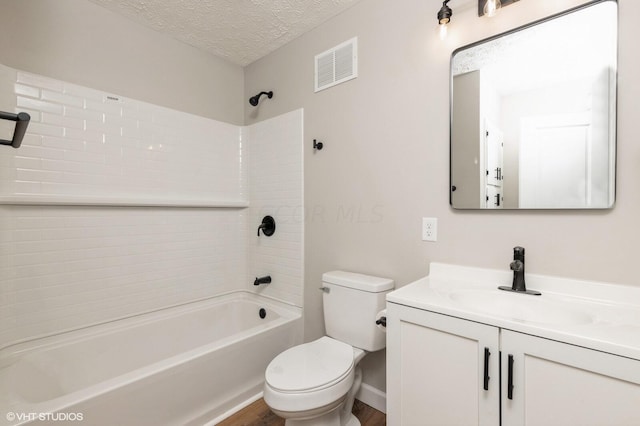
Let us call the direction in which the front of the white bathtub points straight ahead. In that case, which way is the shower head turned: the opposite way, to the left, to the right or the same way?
to the right

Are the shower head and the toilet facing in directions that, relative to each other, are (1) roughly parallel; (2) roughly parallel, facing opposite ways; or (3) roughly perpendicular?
roughly parallel

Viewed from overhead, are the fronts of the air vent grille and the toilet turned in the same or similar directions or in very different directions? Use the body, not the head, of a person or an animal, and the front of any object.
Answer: same or similar directions

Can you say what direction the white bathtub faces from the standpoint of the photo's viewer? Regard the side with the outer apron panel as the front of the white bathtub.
facing the viewer and to the right of the viewer

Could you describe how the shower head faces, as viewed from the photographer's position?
facing the viewer and to the left of the viewer

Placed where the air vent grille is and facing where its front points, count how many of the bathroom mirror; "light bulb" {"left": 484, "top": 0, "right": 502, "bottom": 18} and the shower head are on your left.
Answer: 2

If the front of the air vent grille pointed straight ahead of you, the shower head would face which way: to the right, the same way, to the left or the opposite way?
the same way

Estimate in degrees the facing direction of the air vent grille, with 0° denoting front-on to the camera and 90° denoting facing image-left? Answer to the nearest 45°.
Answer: approximately 45°

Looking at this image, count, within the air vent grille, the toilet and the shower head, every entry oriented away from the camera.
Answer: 0
